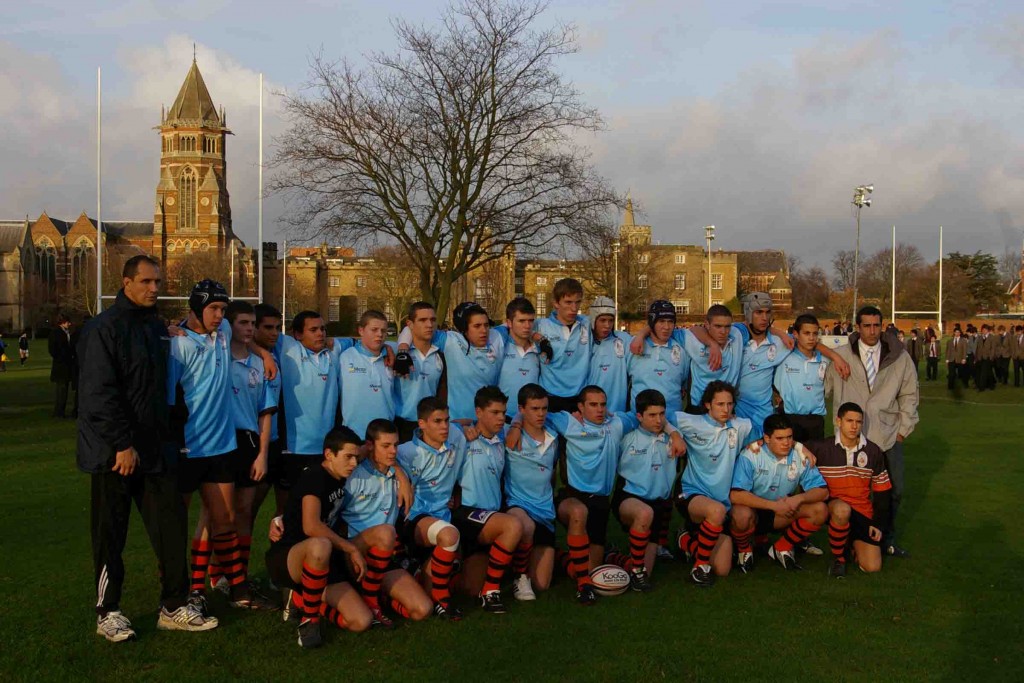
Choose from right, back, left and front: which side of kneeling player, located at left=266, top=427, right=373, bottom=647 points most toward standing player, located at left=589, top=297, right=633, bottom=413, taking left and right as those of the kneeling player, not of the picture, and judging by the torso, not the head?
left

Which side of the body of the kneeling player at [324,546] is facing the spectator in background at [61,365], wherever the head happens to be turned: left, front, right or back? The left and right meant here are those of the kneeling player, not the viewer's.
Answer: back

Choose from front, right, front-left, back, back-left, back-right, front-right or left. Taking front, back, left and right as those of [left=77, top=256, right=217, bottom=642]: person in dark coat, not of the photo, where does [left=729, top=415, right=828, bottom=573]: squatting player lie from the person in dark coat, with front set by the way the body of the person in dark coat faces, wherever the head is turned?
front-left

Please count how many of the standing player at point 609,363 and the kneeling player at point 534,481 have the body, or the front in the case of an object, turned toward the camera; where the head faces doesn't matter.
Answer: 2

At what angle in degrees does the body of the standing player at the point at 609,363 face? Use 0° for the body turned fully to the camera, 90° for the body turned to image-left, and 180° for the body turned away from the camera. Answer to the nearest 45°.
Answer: approximately 0°

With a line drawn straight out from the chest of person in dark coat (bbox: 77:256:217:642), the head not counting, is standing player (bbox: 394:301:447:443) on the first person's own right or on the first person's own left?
on the first person's own left

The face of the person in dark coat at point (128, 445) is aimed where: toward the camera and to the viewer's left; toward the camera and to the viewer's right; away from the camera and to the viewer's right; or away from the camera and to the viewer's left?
toward the camera and to the viewer's right

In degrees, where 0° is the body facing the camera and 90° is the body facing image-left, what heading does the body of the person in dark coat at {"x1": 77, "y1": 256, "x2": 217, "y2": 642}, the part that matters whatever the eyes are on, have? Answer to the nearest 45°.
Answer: approximately 315°
